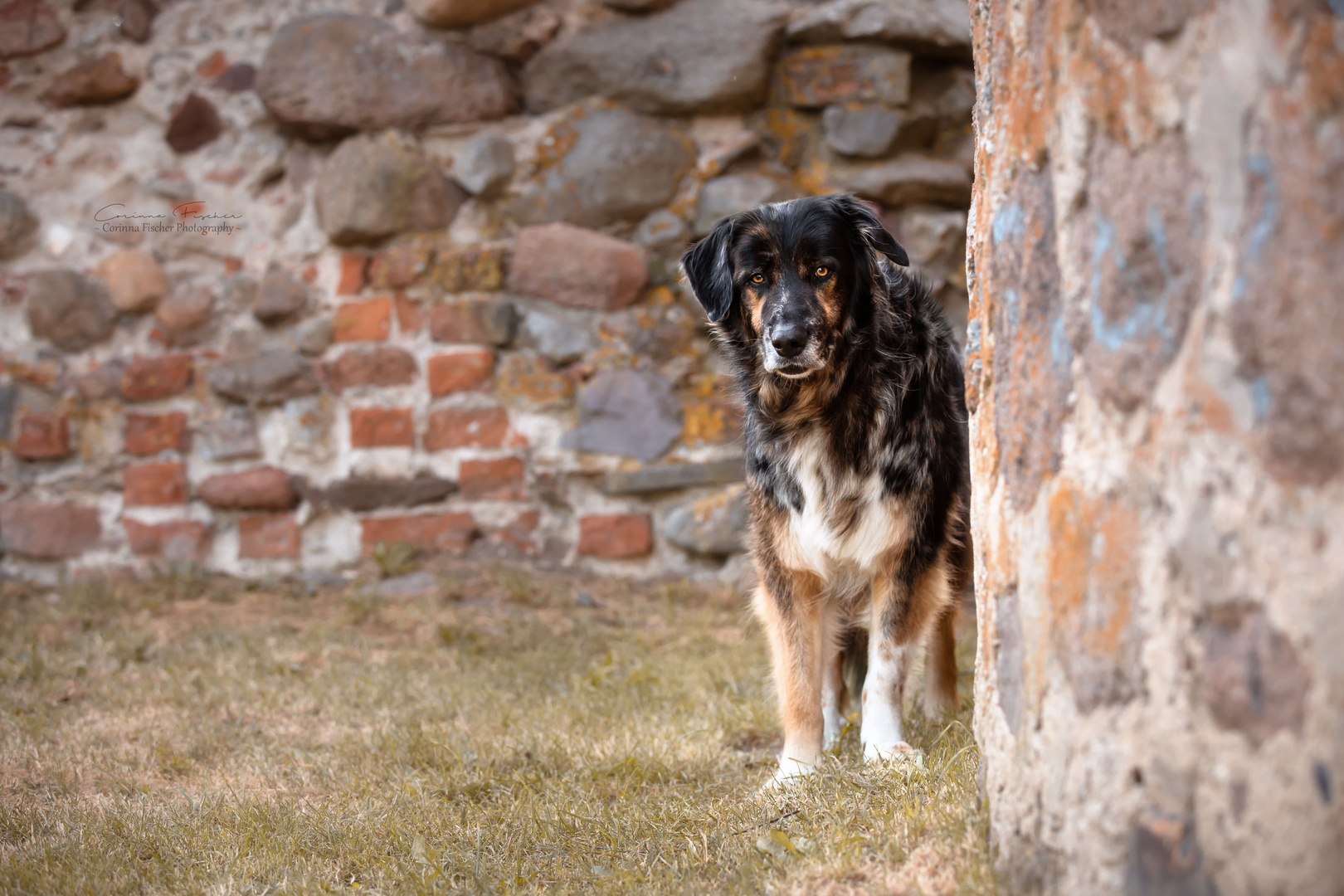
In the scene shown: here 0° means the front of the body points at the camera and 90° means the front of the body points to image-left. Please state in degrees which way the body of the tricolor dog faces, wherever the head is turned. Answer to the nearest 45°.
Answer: approximately 0°
